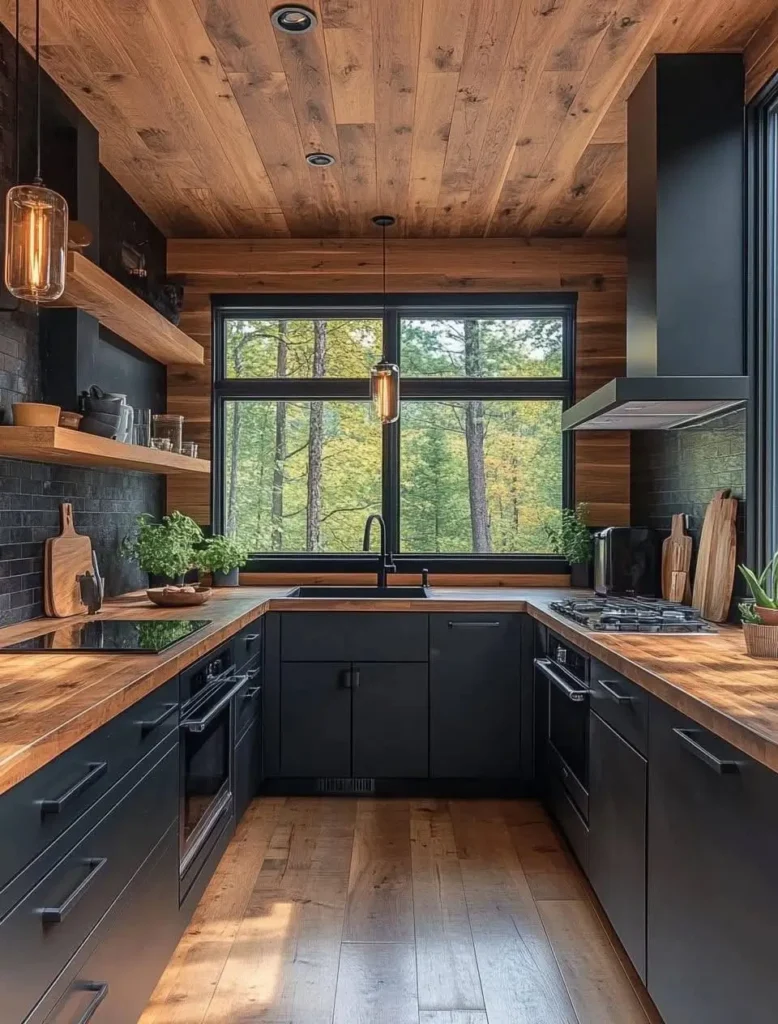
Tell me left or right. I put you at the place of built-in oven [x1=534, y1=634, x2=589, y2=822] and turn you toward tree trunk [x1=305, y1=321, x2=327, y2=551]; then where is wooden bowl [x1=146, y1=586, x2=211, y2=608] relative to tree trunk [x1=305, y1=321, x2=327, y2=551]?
left

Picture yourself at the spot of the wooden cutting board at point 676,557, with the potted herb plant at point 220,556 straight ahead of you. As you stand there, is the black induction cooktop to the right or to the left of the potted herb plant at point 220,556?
left

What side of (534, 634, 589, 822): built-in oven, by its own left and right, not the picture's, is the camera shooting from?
left

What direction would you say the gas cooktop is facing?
to the viewer's left

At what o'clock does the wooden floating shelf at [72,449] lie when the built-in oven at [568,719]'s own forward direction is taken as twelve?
The wooden floating shelf is roughly at 11 o'clock from the built-in oven.

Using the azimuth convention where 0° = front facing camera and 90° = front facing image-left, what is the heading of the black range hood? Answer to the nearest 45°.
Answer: approximately 90°

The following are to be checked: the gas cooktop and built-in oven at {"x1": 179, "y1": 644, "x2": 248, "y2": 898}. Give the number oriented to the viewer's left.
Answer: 1

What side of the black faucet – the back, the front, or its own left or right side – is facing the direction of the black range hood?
left

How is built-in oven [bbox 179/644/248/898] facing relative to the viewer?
to the viewer's right

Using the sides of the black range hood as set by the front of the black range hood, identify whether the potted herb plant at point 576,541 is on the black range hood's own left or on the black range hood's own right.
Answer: on the black range hood's own right
